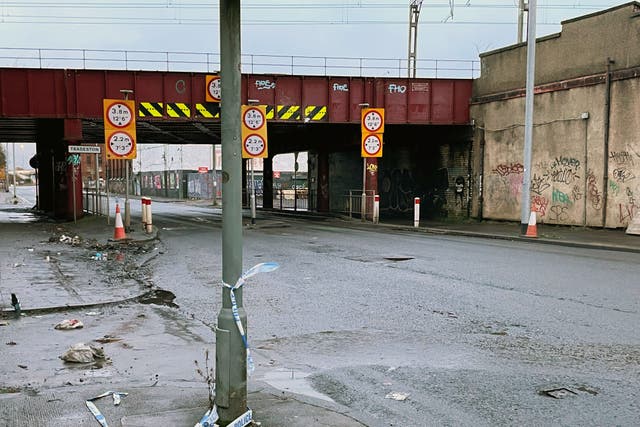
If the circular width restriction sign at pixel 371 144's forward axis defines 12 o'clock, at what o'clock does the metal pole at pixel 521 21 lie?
The metal pole is roughly at 8 o'clock from the circular width restriction sign.

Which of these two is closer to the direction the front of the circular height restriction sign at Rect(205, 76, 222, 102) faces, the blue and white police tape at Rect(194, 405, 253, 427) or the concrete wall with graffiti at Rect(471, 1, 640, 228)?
the blue and white police tape

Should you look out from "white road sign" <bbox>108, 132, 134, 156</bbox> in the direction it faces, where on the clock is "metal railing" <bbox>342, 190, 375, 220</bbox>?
The metal railing is roughly at 8 o'clock from the white road sign.

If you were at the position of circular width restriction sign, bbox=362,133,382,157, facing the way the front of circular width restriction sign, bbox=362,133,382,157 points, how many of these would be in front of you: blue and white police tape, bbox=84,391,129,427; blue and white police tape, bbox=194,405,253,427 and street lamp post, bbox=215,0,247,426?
3

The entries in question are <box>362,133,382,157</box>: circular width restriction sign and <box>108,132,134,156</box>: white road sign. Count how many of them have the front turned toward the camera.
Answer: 2

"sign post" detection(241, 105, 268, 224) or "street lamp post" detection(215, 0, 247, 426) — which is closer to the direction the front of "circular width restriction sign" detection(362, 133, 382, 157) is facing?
the street lamp post

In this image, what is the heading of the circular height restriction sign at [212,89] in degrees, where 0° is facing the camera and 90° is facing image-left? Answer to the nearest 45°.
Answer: approximately 0°
